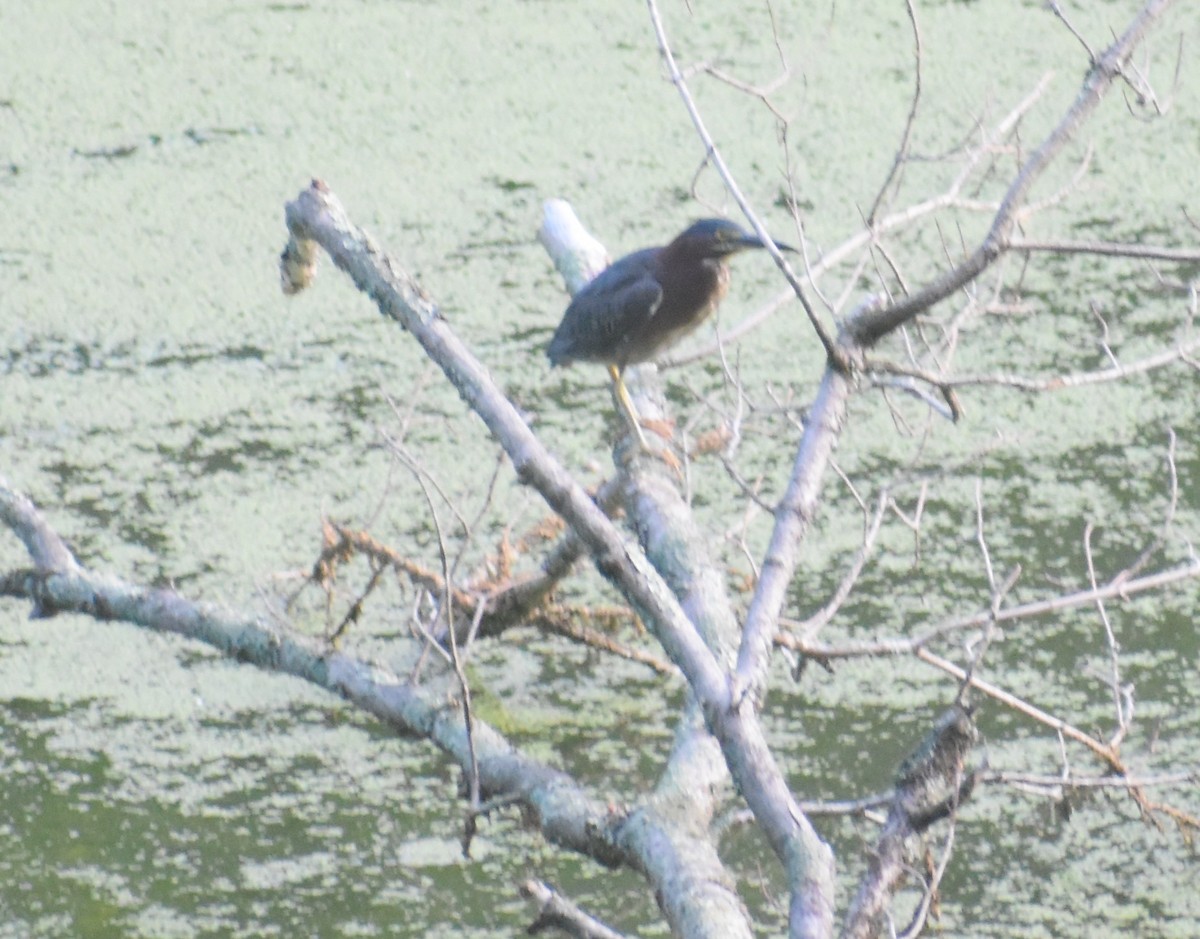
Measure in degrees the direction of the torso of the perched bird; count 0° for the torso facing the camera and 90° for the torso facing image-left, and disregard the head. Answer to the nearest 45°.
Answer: approximately 270°
